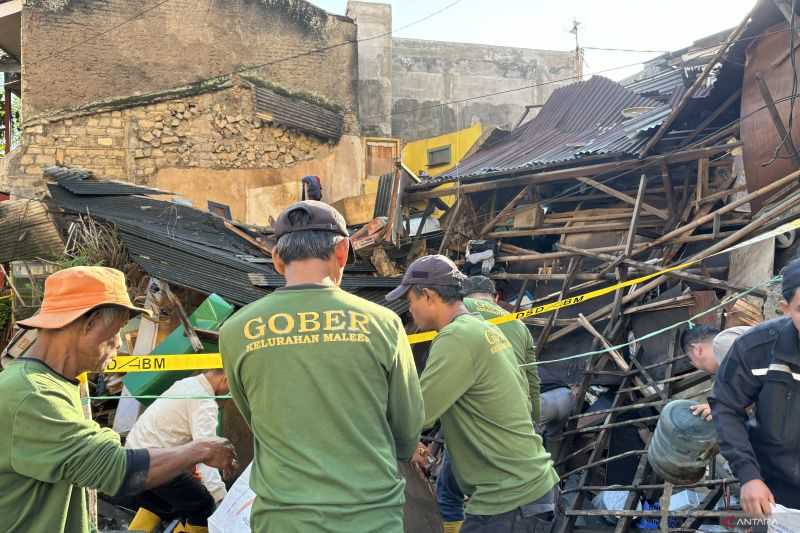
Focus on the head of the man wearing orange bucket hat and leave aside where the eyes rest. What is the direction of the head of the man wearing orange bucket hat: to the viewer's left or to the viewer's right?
to the viewer's right

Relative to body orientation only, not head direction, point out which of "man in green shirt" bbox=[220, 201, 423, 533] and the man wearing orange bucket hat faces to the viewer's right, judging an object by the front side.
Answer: the man wearing orange bucket hat

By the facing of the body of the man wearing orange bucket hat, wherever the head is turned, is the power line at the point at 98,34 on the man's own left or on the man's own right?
on the man's own left

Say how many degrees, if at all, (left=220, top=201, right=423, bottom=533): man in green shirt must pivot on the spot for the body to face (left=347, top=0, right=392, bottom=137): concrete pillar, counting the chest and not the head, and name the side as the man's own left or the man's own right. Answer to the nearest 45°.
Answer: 0° — they already face it

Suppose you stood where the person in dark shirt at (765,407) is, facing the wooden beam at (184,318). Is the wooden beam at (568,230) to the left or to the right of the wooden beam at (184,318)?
right

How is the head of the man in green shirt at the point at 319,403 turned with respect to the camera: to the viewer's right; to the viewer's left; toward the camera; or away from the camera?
away from the camera

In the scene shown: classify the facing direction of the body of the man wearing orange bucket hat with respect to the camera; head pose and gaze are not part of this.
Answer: to the viewer's right

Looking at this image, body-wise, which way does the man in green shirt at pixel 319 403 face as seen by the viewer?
away from the camera

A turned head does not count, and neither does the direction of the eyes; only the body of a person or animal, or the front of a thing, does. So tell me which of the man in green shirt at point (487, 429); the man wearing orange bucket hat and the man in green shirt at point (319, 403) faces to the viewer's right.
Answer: the man wearing orange bucket hat
